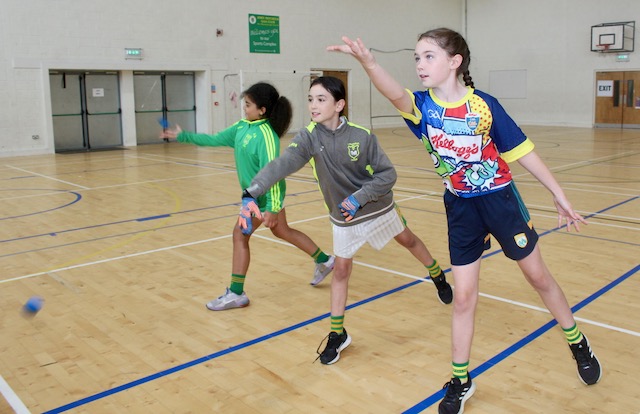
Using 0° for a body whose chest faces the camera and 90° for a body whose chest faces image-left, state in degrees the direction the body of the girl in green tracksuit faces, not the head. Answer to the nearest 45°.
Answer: approximately 45°

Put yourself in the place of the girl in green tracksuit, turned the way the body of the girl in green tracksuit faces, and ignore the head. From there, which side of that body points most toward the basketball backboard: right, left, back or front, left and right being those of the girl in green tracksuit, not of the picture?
back

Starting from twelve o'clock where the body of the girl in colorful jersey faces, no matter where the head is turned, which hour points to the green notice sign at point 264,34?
The green notice sign is roughly at 4 o'clock from the girl in colorful jersey.

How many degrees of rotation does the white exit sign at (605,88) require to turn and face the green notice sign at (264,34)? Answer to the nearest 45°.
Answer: approximately 45° to its right

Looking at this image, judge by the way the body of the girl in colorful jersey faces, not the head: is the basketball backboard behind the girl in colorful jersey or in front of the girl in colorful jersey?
behind

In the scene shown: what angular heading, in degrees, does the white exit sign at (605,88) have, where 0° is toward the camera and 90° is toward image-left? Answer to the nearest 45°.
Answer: approximately 0°
